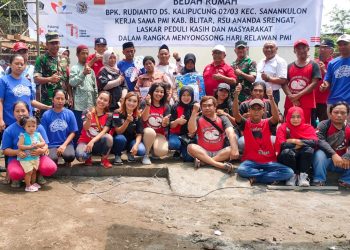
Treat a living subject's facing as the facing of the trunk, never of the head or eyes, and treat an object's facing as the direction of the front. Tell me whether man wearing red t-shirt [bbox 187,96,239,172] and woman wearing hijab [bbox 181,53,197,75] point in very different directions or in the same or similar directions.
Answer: same or similar directions

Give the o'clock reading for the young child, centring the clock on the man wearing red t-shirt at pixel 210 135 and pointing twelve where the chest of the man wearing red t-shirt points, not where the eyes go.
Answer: The young child is roughly at 2 o'clock from the man wearing red t-shirt.

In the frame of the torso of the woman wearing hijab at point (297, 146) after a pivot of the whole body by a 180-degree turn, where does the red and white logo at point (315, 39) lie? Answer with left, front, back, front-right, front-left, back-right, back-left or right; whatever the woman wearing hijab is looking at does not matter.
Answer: front

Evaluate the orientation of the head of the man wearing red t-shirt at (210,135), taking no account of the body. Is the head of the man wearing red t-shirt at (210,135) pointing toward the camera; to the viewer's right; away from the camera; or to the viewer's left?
toward the camera

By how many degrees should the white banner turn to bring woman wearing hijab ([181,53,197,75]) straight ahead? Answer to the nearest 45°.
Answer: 0° — it already faces them

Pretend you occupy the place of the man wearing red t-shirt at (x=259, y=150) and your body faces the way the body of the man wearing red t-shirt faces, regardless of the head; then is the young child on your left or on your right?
on your right

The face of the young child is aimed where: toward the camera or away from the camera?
toward the camera

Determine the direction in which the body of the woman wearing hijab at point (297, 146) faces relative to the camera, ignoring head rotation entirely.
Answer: toward the camera

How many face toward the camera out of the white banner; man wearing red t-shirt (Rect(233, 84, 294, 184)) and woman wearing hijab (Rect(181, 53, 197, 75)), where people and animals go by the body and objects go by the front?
3

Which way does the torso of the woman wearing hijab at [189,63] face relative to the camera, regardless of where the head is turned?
toward the camera

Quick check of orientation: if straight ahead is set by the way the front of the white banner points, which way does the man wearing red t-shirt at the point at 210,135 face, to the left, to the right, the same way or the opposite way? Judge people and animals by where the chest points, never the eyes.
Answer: the same way

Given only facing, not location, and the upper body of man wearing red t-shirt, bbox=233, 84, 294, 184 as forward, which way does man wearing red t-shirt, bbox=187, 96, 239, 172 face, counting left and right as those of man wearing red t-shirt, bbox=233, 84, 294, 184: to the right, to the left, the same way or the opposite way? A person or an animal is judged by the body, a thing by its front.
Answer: the same way

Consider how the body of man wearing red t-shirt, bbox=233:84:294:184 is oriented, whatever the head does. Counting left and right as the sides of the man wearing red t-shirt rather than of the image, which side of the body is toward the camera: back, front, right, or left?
front

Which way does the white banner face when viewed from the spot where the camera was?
facing the viewer

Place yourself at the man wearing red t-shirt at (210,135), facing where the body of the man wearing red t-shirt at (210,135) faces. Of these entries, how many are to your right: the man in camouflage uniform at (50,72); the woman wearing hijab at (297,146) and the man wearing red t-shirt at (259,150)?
1

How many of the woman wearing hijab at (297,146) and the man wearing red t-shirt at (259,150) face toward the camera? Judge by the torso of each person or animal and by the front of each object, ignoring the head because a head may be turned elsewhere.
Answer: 2
